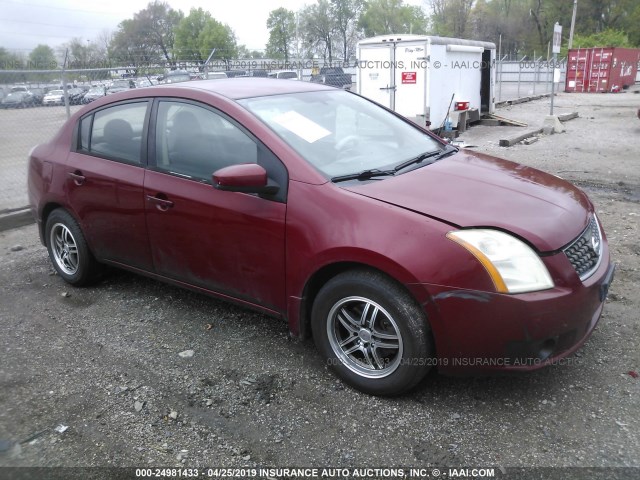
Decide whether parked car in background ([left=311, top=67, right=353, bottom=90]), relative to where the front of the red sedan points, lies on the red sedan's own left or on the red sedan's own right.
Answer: on the red sedan's own left

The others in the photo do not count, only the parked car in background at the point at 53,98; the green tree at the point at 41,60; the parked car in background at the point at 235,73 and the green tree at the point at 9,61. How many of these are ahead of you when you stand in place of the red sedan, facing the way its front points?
0

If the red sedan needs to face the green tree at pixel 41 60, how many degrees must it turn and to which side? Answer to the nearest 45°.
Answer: approximately 180°

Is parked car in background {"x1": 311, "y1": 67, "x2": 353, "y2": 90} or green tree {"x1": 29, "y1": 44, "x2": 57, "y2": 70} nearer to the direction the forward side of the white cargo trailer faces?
the parked car in background

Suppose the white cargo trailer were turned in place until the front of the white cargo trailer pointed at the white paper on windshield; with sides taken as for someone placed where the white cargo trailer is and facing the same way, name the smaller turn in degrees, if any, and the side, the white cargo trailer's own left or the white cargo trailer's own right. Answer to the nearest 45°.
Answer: approximately 135° to the white cargo trailer's own right

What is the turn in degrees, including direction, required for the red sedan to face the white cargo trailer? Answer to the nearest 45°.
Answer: approximately 135° to its left

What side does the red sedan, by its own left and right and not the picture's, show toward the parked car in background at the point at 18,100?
back

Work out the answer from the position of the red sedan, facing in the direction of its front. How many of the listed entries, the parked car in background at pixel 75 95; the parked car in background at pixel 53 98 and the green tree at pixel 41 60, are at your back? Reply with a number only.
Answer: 3

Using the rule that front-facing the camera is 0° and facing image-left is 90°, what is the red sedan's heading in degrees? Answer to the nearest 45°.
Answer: approximately 315°

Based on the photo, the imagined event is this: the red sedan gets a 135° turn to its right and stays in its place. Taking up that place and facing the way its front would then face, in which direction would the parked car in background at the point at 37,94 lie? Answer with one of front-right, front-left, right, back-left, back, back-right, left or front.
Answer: front-right

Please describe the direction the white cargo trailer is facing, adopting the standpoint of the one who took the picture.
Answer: facing away from the viewer and to the right of the viewer

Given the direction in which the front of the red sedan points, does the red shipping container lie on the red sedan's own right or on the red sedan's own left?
on the red sedan's own left

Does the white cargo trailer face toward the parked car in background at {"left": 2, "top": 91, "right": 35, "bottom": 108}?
no
